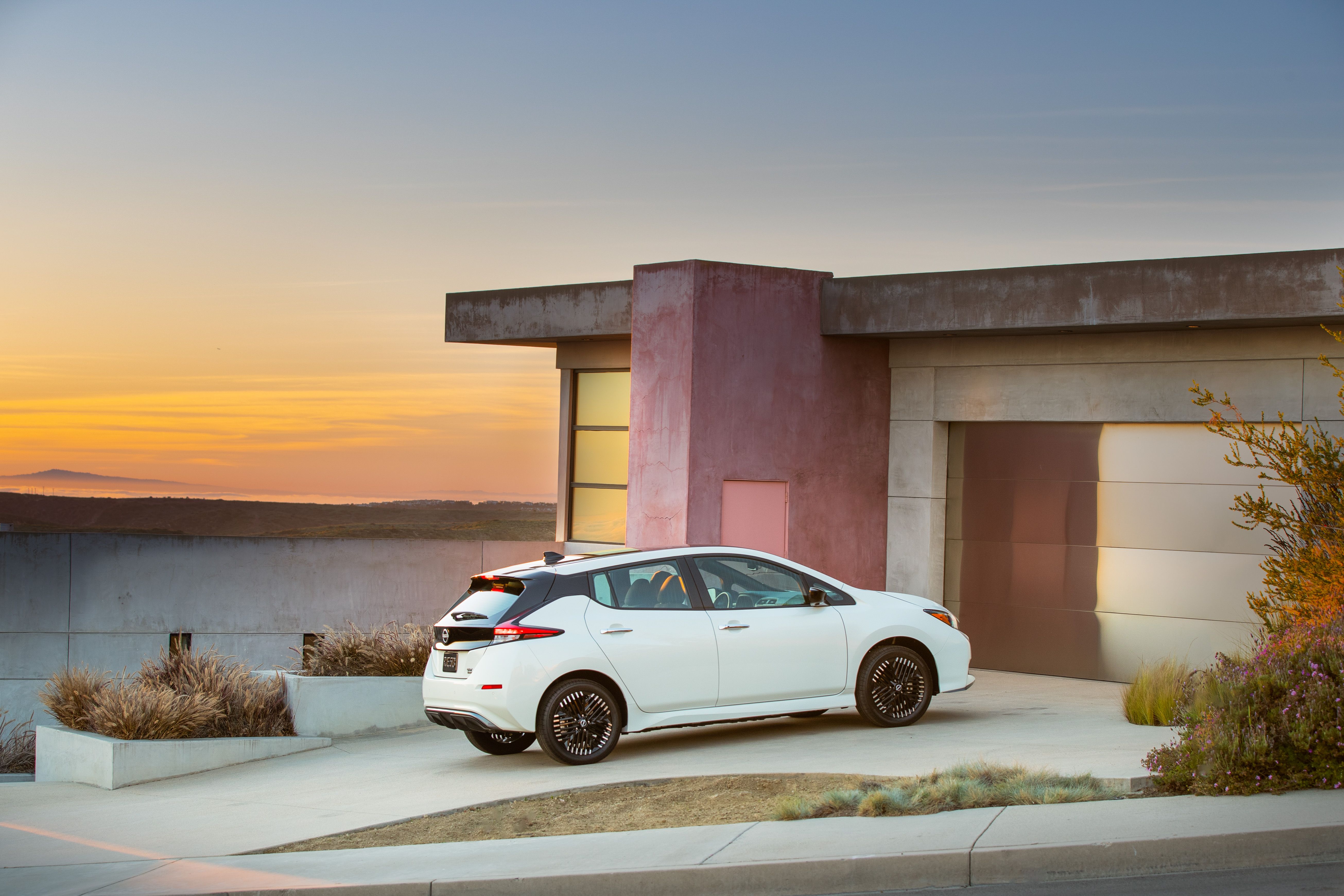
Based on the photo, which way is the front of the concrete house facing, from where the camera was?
facing the viewer and to the left of the viewer

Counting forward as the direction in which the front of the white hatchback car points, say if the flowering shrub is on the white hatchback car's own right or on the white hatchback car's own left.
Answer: on the white hatchback car's own right

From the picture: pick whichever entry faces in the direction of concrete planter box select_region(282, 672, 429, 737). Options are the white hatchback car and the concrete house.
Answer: the concrete house

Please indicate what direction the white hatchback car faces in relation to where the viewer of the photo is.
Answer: facing away from the viewer and to the right of the viewer

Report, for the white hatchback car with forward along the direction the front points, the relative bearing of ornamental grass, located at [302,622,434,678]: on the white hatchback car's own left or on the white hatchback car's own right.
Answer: on the white hatchback car's own left

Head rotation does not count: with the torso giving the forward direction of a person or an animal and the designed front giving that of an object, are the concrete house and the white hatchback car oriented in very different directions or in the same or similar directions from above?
very different directions

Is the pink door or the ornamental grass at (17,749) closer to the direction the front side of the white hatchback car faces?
the pink door

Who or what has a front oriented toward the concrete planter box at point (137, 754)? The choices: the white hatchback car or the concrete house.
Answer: the concrete house

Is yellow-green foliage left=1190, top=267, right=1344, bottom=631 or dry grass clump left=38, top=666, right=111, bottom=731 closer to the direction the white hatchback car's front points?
the yellow-green foliage

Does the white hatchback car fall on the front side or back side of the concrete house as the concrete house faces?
on the front side
